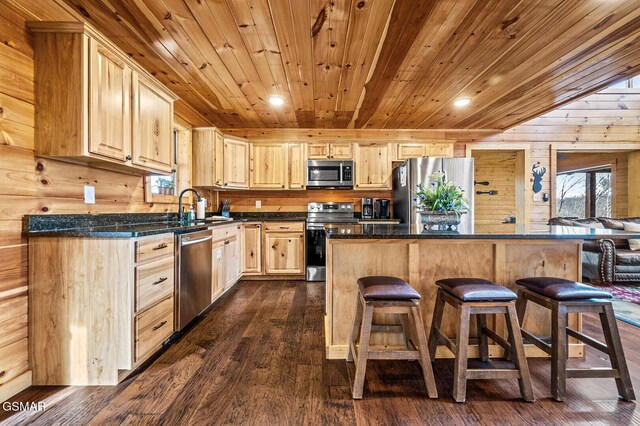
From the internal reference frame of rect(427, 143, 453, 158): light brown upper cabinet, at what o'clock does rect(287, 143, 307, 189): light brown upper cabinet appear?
rect(287, 143, 307, 189): light brown upper cabinet is roughly at 2 o'clock from rect(427, 143, 453, 158): light brown upper cabinet.

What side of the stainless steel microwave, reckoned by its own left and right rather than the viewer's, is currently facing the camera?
front

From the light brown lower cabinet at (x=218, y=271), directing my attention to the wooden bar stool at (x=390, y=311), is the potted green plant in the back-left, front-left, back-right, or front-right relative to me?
front-left

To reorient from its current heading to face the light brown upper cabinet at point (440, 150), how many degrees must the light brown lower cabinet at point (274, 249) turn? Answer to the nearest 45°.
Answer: approximately 90° to its left

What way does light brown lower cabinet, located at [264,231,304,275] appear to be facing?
toward the camera

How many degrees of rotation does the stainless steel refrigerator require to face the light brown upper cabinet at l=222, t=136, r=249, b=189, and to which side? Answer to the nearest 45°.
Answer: approximately 90° to its right

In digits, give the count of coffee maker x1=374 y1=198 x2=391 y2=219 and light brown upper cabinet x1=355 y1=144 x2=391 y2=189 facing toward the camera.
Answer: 2

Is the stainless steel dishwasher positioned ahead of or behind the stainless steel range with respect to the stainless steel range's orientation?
ahead

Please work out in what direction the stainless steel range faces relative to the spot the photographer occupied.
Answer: facing the viewer

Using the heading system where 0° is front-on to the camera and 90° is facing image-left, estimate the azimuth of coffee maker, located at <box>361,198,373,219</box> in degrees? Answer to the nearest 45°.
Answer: approximately 0°

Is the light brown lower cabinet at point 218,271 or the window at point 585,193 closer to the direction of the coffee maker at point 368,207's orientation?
the light brown lower cabinet

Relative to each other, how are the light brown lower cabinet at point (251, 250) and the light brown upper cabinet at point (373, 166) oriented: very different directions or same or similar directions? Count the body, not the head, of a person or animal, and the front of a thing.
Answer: same or similar directions

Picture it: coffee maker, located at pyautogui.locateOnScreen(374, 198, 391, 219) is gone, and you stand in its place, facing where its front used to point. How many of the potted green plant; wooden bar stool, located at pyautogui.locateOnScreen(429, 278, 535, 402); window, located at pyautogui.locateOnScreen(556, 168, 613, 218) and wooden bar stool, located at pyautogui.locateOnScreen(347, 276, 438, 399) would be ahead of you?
3

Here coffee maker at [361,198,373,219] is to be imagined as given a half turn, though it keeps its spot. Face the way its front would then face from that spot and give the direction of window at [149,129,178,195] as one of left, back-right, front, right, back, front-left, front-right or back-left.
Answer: back-left

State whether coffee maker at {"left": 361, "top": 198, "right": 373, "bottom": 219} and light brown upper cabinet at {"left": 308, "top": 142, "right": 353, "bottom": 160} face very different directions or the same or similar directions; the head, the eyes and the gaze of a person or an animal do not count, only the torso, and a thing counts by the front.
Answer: same or similar directions

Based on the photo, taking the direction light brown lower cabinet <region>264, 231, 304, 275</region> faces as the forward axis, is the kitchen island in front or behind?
in front

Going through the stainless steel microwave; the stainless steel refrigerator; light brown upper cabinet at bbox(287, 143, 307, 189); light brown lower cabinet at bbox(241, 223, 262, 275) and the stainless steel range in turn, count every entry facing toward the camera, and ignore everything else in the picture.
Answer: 5

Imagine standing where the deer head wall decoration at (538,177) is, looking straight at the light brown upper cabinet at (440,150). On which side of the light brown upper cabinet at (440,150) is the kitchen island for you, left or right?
left

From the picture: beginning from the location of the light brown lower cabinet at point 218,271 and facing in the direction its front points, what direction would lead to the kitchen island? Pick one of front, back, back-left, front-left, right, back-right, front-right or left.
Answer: front-right
